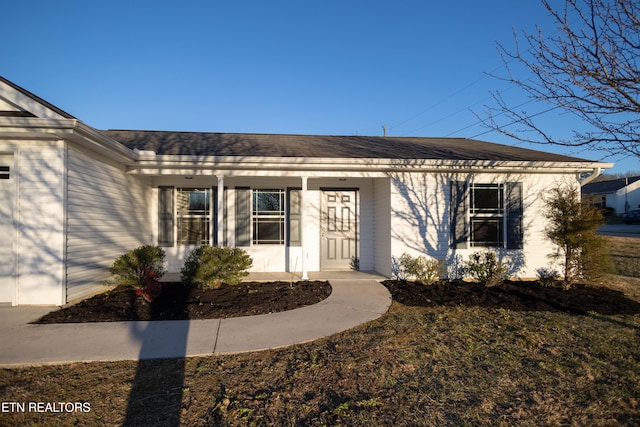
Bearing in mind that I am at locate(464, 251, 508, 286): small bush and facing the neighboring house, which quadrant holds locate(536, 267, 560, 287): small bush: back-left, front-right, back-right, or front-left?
front-right

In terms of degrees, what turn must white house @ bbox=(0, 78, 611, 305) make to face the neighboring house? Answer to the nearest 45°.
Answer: approximately 135° to its left

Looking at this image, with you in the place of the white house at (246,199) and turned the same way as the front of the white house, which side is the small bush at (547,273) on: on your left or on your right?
on your left

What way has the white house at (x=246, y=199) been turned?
toward the camera
